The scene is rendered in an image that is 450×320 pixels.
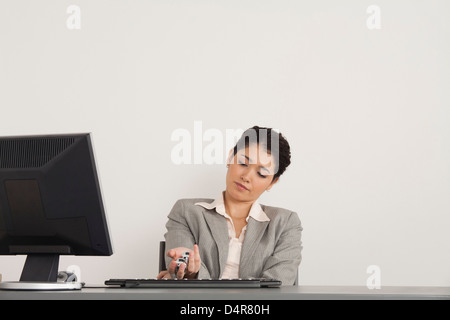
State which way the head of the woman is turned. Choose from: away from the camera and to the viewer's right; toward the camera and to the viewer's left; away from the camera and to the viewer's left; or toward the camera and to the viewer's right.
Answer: toward the camera and to the viewer's left

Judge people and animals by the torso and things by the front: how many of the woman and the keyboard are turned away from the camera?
1

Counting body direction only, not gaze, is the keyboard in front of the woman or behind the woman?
in front

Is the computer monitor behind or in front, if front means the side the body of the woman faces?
in front

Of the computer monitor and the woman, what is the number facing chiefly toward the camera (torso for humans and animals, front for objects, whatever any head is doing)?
1

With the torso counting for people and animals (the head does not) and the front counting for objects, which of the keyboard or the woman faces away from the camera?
the keyboard

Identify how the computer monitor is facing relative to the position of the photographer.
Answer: facing away from the viewer and to the right of the viewer

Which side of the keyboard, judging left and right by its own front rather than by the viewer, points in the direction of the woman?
front

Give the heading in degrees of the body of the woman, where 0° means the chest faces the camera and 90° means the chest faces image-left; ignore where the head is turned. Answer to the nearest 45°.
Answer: approximately 0°

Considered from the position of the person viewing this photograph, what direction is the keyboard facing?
facing away from the viewer

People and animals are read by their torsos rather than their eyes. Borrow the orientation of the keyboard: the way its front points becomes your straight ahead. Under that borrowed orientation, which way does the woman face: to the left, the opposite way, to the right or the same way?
the opposite way

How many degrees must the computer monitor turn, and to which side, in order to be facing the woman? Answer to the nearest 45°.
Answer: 0° — it already faces them
